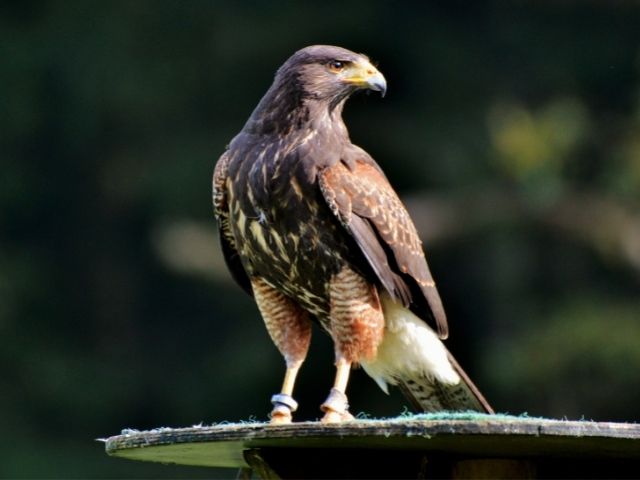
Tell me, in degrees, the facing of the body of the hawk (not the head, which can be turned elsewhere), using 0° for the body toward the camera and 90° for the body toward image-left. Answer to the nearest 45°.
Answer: approximately 45°
